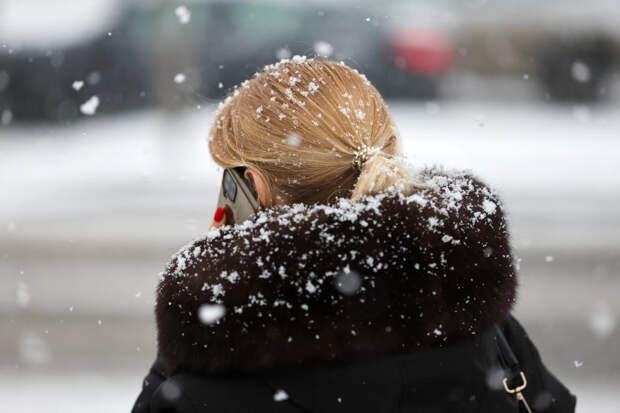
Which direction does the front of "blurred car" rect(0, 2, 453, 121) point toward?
to the viewer's left

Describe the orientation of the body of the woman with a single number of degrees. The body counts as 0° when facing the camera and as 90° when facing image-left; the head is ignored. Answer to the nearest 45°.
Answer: approximately 135°

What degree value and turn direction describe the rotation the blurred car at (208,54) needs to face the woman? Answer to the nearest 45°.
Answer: approximately 90° to its left

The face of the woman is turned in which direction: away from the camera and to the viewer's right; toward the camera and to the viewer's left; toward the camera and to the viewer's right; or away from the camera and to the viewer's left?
away from the camera and to the viewer's left

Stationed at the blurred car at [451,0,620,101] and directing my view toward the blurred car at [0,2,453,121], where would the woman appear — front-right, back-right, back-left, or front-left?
front-left

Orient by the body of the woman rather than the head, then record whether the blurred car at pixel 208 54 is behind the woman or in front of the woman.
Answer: in front

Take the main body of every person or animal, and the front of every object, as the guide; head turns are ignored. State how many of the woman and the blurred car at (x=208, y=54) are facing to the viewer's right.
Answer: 0

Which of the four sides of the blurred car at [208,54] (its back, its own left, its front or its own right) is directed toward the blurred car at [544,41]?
back

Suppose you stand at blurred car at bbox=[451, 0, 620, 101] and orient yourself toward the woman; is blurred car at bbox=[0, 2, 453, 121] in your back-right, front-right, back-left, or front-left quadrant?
front-right
